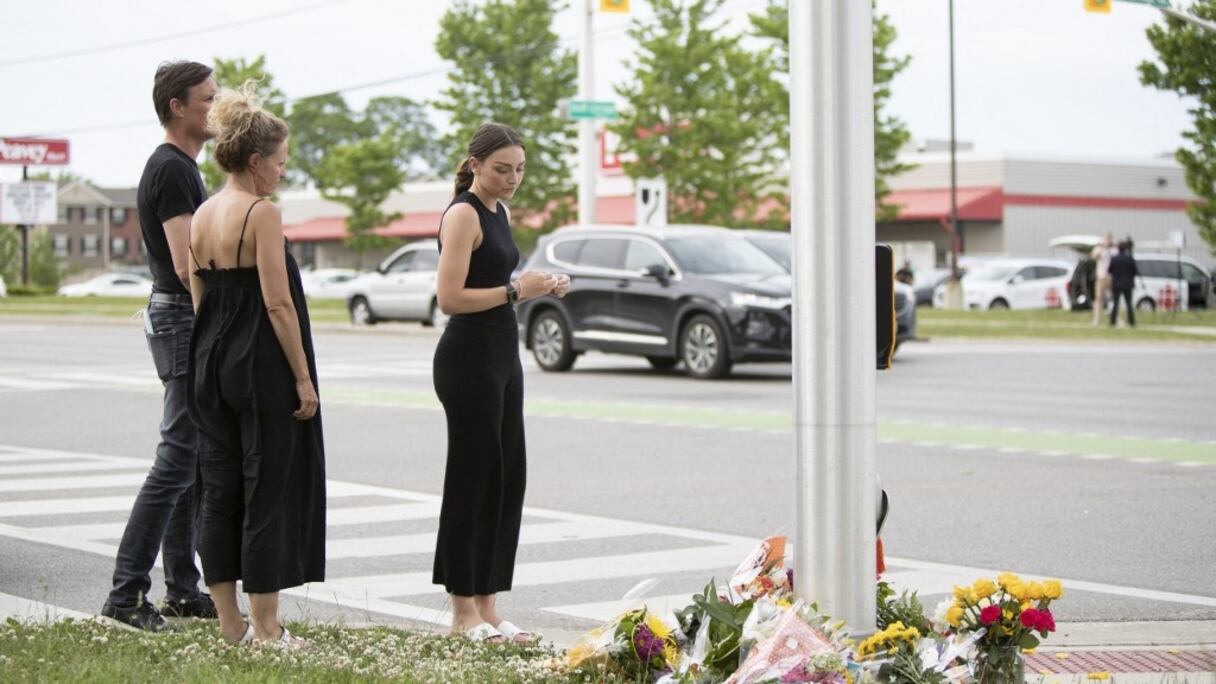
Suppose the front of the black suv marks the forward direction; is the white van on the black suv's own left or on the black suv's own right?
on the black suv's own left

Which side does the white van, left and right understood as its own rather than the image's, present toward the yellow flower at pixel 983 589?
right

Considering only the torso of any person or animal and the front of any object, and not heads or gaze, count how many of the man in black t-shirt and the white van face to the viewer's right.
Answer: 2

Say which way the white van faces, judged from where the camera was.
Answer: facing to the right of the viewer

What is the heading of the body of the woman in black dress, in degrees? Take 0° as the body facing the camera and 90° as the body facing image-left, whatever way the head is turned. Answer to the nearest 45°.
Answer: approximately 225°

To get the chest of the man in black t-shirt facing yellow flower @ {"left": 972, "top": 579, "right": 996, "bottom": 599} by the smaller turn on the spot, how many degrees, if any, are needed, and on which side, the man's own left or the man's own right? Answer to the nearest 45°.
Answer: approximately 45° to the man's own right

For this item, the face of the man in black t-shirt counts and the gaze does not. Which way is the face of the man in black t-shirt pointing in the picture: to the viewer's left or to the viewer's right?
to the viewer's right

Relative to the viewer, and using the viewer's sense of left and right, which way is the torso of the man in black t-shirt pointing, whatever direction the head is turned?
facing to the right of the viewer

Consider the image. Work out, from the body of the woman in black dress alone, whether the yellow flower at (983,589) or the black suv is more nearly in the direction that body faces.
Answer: the black suv

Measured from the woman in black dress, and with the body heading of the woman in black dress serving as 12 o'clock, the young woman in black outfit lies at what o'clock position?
The young woman in black outfit is roughly at 1 o'clock from the woman in black dress.

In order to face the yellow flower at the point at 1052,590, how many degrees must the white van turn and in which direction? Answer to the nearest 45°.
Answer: approximately 90° to its right
